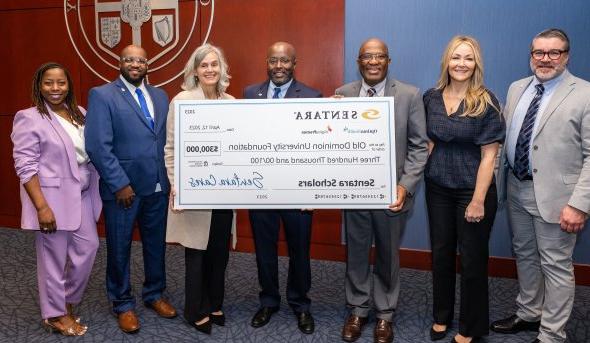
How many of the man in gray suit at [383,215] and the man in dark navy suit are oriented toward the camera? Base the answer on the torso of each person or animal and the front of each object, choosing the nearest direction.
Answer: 2

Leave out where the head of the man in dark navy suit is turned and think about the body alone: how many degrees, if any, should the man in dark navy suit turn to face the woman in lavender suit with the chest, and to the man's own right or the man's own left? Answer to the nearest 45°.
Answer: approximately 90° to the man's own right

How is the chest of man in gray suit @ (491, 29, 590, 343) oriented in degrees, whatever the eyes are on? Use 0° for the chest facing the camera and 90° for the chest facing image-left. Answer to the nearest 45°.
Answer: approximately 45°

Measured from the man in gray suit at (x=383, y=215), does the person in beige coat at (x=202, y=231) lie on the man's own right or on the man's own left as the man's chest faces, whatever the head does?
on the man's own right

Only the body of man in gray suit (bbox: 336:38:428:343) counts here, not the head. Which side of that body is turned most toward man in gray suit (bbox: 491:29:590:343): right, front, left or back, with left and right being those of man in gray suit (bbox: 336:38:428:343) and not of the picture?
left

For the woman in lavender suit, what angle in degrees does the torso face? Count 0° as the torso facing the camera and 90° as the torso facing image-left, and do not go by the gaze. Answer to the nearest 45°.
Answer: approximately 315°

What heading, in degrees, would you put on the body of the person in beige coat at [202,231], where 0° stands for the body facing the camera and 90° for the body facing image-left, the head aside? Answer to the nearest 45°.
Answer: approximately 315°

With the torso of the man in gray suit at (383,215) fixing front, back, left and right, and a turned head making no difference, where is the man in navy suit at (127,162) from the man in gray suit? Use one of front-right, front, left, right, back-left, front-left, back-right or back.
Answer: right
